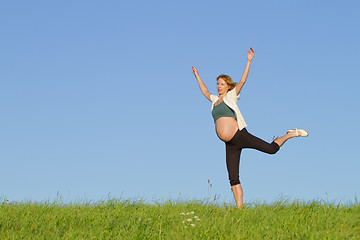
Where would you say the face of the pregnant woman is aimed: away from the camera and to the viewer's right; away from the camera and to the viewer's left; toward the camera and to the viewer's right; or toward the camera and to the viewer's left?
toward the camera and to the viewer's left
